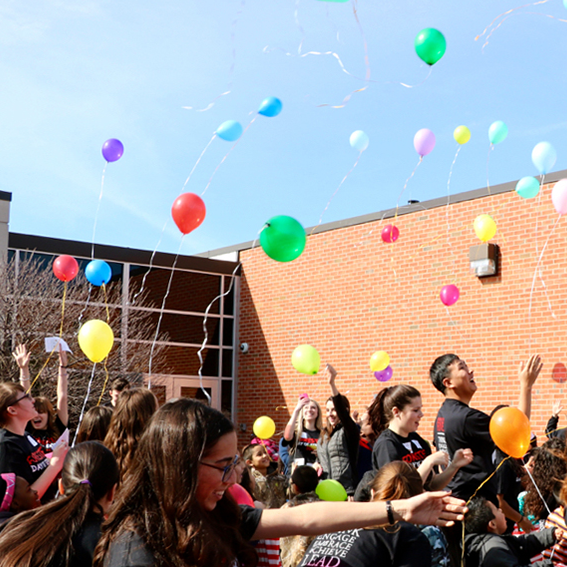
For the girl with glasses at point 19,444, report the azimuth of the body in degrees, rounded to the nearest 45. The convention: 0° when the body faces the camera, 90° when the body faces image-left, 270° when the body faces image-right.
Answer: approximately 270°

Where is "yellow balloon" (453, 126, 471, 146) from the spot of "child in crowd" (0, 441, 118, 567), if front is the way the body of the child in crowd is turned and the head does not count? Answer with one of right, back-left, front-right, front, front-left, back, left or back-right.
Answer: front-right

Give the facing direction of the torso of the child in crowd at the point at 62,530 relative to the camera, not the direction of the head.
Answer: away from the camera

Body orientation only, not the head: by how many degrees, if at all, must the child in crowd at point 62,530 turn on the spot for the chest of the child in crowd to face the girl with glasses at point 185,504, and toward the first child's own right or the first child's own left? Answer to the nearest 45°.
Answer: approximately 135° to the first child's own right

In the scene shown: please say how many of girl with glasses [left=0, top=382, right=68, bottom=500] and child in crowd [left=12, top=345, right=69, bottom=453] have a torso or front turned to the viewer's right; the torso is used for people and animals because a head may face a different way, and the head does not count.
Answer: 1

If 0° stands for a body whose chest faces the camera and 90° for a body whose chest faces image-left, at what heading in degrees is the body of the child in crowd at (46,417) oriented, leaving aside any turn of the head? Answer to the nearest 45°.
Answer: approximately 0°

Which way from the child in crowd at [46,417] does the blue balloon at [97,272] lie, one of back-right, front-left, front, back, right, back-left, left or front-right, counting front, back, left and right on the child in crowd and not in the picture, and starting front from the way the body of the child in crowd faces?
back

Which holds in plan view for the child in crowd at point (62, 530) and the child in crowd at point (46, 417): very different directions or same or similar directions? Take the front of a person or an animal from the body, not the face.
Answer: very different directions

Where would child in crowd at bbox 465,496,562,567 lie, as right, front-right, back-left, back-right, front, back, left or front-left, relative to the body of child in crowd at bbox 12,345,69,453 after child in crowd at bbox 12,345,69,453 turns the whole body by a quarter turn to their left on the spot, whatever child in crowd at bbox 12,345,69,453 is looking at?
front-right

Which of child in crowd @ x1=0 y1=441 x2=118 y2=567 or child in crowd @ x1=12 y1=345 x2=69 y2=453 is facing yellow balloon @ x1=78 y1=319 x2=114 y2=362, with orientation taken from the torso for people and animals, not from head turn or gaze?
child in crowd @ x1=0 y1=441 x2=118 y2=567

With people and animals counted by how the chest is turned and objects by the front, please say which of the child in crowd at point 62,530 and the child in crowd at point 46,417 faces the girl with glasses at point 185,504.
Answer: the child in crowd at point 46,417
